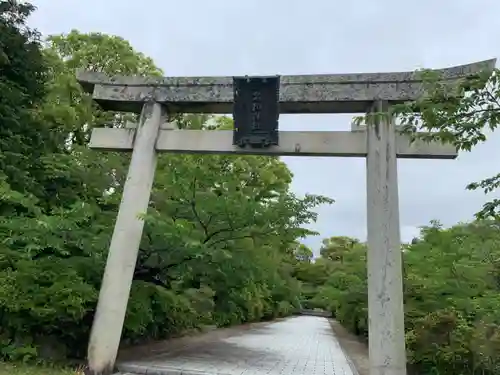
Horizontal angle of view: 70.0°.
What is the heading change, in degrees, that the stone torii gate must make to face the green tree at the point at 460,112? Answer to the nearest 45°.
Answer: approximately 45° to its left

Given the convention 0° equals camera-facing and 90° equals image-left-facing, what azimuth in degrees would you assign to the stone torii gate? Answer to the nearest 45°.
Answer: approximately 0°
